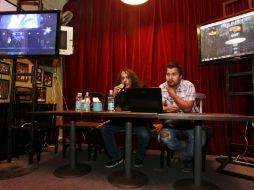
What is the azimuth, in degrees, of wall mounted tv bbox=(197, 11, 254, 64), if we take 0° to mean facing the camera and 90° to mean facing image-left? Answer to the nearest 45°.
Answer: approximately 45°

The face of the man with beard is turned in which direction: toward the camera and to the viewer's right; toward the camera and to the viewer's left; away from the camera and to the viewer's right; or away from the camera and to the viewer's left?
toward the camera and to the viewer's left

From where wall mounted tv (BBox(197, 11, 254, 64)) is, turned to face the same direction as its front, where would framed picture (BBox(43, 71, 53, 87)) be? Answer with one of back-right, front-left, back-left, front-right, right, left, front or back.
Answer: front-right

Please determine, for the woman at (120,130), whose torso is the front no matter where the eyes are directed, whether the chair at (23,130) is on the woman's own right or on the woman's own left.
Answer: on the woman's own right

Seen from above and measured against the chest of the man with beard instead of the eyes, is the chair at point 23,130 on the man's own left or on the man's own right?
on the man's own right

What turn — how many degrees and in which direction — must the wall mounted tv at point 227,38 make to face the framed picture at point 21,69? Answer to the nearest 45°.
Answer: approximately 45° to its right

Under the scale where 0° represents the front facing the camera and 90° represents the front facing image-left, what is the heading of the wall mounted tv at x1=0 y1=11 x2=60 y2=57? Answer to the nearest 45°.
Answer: approximately 0°
